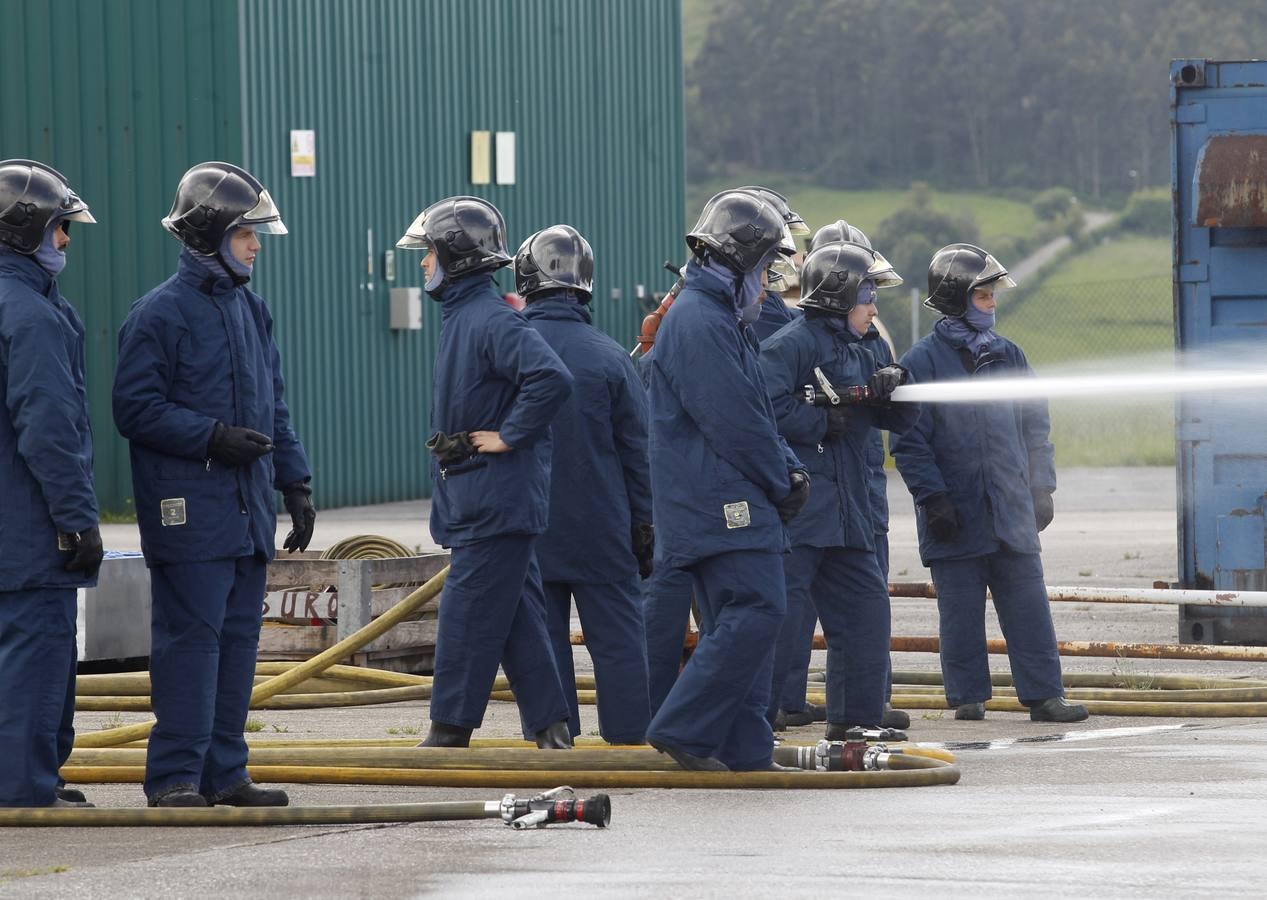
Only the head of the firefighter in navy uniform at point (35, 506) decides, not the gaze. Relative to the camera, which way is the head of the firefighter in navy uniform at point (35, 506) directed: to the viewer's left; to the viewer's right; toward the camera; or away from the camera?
to the viewer's right

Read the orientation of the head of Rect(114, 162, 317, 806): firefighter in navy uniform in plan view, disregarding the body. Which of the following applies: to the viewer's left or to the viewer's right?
to the viewer's right

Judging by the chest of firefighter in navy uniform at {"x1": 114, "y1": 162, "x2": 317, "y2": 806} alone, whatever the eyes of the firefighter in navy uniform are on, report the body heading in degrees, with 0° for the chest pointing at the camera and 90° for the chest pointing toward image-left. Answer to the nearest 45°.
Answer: approximately 315°

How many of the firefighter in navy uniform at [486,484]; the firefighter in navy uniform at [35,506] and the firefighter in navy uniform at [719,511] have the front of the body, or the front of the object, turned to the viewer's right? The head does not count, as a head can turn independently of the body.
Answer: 2

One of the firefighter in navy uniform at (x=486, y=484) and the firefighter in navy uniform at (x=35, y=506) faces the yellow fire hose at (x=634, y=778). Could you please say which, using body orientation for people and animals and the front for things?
the firefighter in navy uniform at (x=35, y=506)

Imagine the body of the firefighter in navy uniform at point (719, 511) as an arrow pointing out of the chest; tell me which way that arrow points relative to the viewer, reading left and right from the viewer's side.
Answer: facing to the right of the viewer

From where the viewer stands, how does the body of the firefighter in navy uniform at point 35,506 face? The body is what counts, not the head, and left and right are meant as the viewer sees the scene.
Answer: facing to the right of the viewer

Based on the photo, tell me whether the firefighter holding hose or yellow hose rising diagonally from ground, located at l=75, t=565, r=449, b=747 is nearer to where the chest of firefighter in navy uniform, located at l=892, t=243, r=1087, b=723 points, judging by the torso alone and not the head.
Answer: the firefighter holding hose

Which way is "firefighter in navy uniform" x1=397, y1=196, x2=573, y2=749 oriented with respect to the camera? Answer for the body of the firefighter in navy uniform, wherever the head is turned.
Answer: to the viewer's left

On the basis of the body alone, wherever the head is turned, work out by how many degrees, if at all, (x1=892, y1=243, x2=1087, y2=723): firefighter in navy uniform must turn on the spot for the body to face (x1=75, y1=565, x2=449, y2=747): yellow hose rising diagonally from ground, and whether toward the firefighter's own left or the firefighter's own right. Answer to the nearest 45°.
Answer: approximately 135° to the firefighter's own right

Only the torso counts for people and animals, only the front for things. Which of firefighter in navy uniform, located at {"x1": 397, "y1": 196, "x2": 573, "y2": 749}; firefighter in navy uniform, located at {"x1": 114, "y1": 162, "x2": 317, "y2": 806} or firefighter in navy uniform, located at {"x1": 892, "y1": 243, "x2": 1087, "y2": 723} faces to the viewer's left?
firefighter in navy uniform, located at {"x1": 397, "y1": 196, "x2": 573, "y2": 749}

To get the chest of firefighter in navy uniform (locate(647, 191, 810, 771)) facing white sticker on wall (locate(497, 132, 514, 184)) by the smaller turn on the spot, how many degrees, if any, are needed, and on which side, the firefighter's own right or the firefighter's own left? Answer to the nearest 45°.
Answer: approximately 90° to the firefighter's own left

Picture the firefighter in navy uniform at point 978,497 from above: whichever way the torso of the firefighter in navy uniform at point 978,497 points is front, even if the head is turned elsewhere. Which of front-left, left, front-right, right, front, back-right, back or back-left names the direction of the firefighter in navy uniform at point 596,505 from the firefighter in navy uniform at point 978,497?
right
